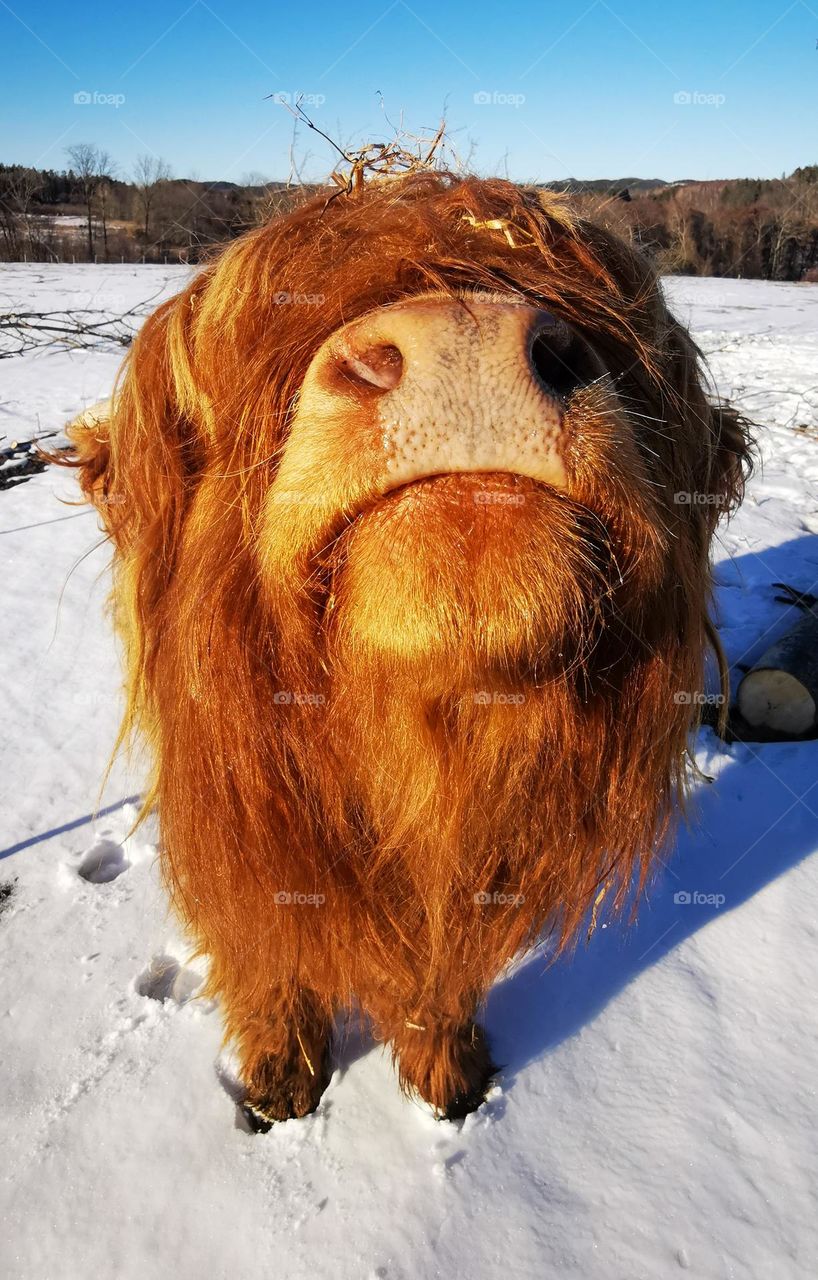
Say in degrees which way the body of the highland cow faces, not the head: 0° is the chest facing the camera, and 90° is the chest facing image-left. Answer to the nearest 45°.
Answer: approximately 0°
